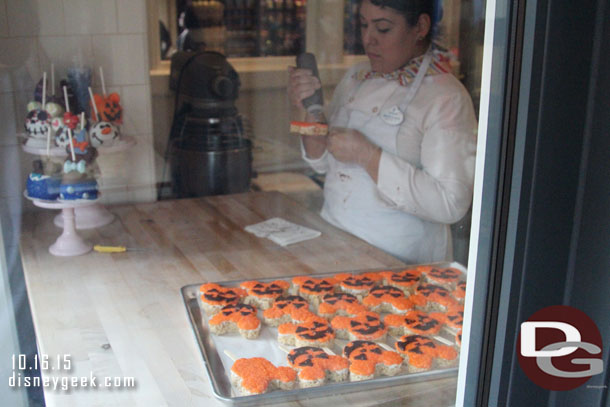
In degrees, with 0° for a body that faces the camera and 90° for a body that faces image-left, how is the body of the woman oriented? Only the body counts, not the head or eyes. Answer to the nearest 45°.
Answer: approximately 45°

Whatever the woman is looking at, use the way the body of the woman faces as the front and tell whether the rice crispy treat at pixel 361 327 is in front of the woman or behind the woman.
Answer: in front

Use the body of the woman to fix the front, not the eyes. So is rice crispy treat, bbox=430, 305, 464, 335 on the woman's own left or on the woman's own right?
on the woman's own left

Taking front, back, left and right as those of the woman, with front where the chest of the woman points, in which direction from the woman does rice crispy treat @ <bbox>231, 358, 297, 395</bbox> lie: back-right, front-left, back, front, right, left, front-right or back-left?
front-left

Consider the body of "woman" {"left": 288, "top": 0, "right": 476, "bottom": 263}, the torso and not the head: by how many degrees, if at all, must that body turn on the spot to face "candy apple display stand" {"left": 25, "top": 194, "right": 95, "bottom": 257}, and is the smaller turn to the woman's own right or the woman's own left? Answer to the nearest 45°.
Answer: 0° — they already face it

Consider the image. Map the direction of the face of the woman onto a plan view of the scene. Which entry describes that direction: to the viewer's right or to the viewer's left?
to the viewer's left

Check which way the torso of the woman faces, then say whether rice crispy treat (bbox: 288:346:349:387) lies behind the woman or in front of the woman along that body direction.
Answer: in front

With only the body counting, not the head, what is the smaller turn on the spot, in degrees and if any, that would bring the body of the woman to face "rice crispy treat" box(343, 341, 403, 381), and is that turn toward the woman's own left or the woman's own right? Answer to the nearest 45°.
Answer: approximately 45° to the woman's own left

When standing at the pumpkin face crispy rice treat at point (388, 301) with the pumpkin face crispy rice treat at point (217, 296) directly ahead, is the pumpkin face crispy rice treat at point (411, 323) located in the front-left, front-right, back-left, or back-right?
back-left
